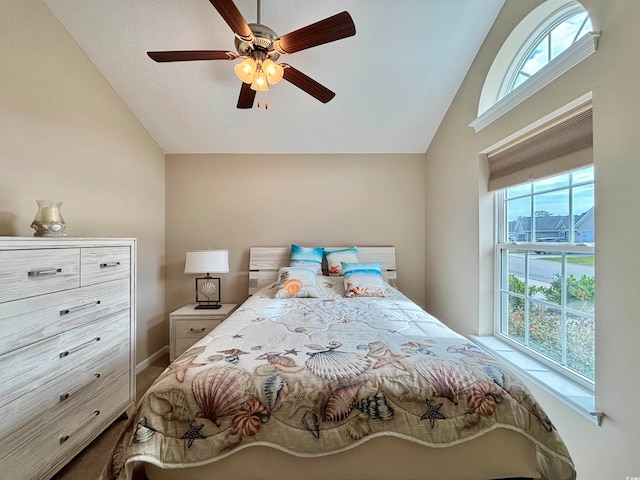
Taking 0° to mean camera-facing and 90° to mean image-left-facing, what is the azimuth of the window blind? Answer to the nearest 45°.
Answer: approximately 45°

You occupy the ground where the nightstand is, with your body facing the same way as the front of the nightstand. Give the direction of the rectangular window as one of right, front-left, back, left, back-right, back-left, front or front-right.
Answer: front-left

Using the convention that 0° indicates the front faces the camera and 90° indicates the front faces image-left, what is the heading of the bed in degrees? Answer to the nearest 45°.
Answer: approximately 0°

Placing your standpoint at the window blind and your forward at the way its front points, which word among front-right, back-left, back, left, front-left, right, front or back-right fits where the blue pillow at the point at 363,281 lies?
front-right

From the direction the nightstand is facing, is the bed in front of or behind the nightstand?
in front

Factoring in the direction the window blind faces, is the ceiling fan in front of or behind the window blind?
in front

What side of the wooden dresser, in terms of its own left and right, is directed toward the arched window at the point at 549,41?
front

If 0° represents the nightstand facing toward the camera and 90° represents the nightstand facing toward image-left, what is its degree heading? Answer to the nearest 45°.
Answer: approximately 0°

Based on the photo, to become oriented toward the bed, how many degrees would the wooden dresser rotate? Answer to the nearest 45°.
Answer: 0° — it already faces it

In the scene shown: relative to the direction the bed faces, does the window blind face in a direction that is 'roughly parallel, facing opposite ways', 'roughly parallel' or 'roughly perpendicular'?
roughly perpendicular

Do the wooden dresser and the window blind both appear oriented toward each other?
yes

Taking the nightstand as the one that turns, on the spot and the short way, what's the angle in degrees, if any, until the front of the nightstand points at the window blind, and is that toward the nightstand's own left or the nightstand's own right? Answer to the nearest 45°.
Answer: approximately 45° to the nightstand's own left

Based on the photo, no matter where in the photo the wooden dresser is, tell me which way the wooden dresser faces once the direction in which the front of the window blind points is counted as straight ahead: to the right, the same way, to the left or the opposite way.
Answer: the opposite way

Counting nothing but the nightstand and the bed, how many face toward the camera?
2
